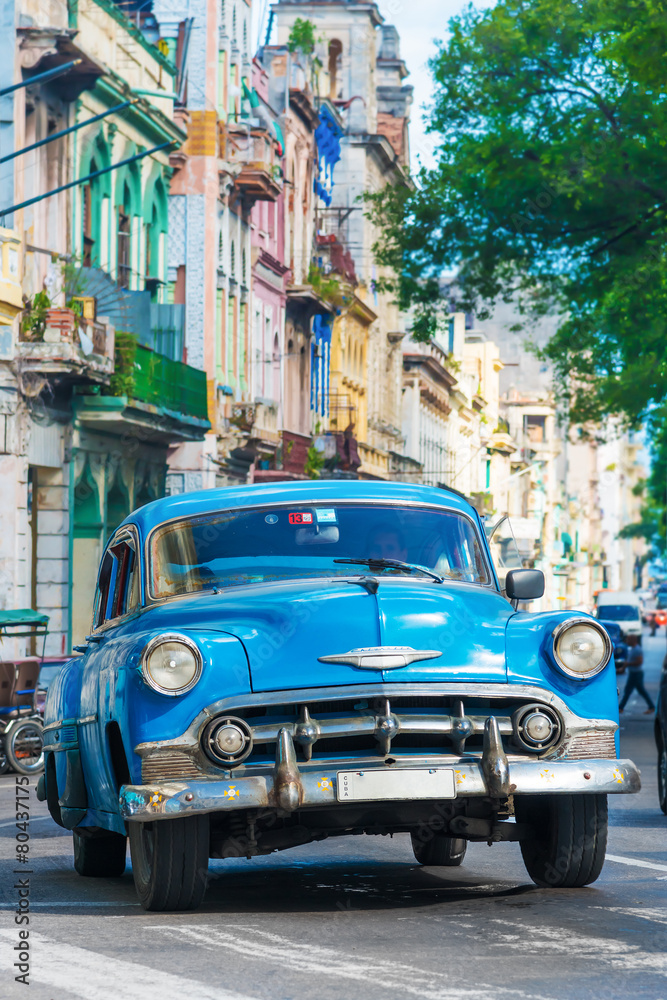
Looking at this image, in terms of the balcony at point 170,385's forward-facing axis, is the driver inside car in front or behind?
in front

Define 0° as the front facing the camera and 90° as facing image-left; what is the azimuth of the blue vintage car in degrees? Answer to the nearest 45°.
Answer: approximately 0°

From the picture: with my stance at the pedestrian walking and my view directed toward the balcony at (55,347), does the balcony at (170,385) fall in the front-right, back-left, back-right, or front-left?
front-right

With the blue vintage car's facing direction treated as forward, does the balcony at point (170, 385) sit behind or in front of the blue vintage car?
behind

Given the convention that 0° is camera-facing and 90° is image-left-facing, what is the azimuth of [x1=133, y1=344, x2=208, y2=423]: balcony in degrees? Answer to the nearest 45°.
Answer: approximately 315°

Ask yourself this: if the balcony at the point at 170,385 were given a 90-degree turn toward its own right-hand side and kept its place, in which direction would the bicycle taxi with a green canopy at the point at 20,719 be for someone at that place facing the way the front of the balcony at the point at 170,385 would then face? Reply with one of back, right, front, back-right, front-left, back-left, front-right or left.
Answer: front-left

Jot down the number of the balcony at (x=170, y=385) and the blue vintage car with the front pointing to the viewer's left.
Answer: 0

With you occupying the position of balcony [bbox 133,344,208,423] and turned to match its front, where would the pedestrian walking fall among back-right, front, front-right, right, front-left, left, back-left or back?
front-left

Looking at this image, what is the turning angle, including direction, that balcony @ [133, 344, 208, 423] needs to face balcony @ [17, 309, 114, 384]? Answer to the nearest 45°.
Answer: approximately 45° to its right

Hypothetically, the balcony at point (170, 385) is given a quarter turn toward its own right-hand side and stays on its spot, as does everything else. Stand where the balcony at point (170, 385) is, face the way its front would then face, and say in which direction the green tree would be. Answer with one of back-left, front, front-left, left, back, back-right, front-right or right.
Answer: left

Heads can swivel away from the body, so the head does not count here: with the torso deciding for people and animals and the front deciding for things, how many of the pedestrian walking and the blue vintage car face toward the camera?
1

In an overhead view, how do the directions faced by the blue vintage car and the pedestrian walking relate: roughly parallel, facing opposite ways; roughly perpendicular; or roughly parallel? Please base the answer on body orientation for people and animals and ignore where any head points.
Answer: roughly perpendicular
